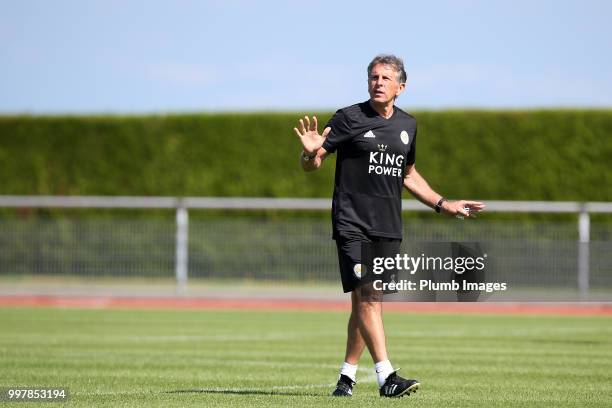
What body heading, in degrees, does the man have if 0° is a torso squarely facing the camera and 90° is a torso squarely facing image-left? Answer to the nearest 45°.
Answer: approximately 315°

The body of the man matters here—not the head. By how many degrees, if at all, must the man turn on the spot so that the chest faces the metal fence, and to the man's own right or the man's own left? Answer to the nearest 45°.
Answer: approximately 135° to the man's own left

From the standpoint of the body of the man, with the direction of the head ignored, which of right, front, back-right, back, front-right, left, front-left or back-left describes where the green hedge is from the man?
back-left
